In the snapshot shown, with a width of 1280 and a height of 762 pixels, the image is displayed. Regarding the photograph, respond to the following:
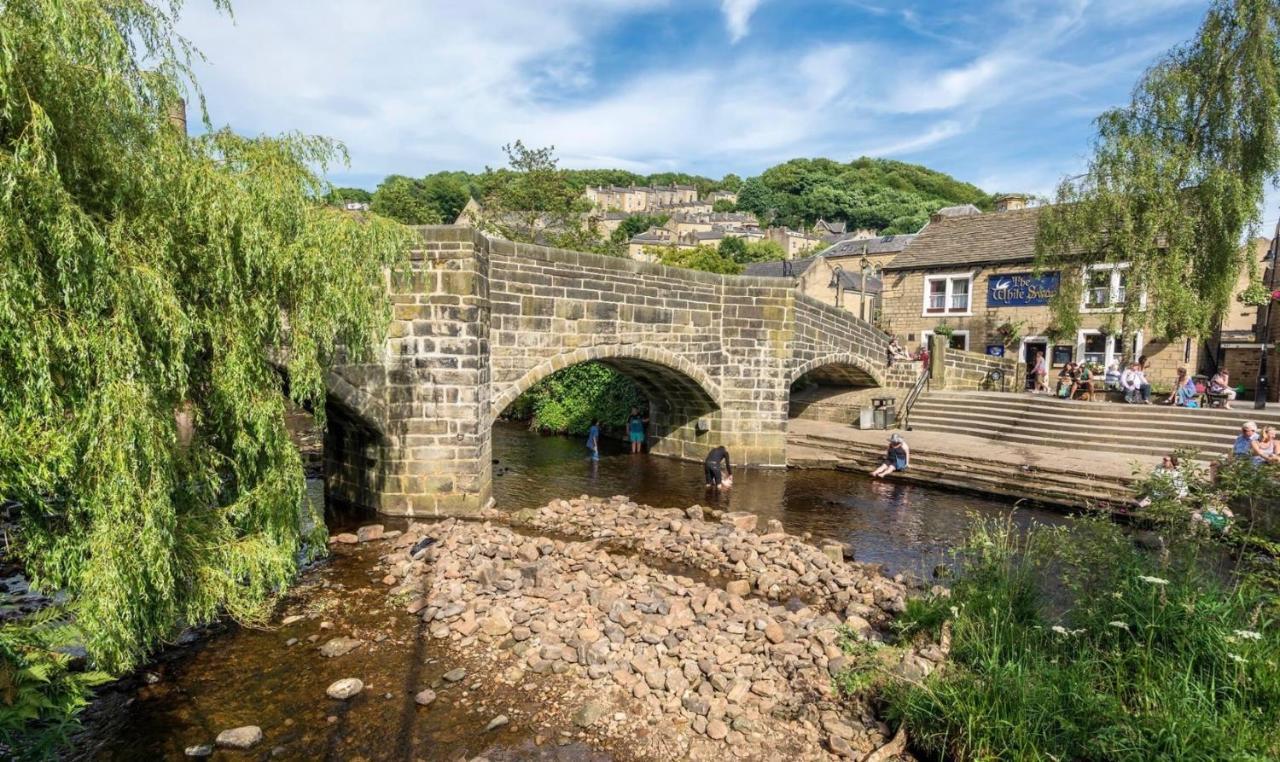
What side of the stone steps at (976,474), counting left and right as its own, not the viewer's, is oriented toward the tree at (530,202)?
right

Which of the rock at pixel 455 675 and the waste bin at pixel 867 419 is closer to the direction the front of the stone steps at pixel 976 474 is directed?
the rock

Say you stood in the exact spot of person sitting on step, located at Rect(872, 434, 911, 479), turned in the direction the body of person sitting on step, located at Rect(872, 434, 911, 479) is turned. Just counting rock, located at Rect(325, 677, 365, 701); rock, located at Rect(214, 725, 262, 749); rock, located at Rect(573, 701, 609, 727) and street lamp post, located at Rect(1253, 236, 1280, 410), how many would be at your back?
1

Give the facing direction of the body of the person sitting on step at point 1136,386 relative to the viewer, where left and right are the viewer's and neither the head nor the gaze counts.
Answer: facing the viewer

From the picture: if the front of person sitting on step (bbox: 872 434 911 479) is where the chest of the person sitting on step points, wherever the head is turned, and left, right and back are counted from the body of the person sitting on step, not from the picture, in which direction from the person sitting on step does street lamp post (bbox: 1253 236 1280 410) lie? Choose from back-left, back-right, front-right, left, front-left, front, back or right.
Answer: back

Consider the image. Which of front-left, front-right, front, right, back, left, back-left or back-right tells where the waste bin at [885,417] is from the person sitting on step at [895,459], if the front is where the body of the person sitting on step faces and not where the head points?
back-right

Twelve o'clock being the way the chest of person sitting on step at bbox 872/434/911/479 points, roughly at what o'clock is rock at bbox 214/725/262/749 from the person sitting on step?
The rock is roughly at 11 o'clock from the person sitting on step.

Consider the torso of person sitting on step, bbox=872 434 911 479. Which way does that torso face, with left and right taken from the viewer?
facing the viewer and to the left of the viewer

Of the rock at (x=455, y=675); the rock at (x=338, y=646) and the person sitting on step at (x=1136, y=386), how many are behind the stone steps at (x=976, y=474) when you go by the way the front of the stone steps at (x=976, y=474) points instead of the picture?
1

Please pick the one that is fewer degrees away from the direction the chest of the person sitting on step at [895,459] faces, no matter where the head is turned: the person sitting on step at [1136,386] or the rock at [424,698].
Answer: the rock

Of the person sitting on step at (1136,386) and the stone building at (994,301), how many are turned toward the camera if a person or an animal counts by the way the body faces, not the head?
2

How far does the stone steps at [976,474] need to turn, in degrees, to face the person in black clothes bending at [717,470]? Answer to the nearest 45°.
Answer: approximately 45° to its right

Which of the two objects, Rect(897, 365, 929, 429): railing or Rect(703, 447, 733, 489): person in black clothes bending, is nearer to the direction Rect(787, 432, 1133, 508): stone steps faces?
the person in black clothes bending

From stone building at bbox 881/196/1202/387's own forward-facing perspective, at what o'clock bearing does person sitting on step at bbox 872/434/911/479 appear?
The person sitting on step is roughly at 12 o'clock from the stone building.

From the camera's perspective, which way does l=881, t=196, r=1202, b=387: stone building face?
toward the camera

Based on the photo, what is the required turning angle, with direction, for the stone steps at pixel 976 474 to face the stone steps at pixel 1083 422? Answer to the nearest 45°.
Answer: approximately 180°

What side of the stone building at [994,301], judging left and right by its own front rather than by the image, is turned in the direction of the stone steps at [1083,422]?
front

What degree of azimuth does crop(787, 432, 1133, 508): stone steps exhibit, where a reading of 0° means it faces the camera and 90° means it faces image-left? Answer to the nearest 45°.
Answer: approximately 45°

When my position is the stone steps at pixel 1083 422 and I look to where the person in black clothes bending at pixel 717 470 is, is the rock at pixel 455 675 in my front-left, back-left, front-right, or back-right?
front-left
